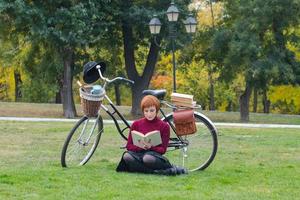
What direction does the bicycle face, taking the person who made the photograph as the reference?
facing to the left of the viewer

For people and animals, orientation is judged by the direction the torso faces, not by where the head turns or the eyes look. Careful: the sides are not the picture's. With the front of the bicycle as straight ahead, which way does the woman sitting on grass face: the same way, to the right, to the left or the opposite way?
to the left

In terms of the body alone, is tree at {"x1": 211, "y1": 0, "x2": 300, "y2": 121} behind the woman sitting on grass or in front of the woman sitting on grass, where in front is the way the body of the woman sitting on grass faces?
behind

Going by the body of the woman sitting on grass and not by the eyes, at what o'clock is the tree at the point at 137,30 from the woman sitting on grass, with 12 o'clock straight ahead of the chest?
The tree is roughly at 6 o'clock from the woman sitting on grass.

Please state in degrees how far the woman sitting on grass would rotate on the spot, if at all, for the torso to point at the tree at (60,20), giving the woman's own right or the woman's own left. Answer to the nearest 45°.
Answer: approximately 180°

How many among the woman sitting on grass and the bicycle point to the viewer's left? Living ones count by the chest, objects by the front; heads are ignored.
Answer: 1

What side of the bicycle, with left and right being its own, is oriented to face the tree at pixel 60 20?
right

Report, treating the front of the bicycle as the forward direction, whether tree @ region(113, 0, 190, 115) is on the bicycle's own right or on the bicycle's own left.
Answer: on the bicycle's own right
